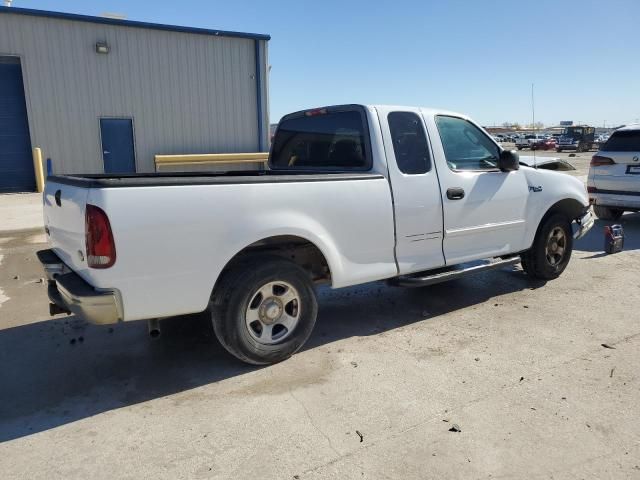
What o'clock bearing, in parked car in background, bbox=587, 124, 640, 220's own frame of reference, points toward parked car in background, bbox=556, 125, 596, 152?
parked car in background, bbox=556, 125, 596, 152 is roughly at 12 o'clock from parked car in background, bbox=587, 124, 640, 220.

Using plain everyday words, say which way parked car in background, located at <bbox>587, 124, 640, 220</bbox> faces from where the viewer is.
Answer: facing away from the viewer

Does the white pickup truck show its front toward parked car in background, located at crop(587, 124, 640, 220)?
yes

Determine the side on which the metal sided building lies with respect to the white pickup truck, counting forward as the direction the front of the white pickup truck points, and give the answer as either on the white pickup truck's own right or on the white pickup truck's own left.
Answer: on the white pickup truck's own left

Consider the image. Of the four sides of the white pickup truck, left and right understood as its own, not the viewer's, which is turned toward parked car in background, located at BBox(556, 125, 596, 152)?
front

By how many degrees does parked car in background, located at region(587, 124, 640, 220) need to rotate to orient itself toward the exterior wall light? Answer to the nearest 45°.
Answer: approximately 90° to its left

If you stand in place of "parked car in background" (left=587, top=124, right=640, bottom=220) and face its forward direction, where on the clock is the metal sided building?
The metal sided building is roughly at 9 o'clock from the parked car in background.

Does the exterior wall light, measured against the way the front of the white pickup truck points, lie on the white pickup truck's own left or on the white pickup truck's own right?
on the white pickup truck's own left

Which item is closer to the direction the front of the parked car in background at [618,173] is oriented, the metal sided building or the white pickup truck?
the metal sided building

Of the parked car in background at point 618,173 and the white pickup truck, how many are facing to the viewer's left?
0

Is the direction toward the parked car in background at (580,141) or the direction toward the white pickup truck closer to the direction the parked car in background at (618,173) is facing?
the parked car in background

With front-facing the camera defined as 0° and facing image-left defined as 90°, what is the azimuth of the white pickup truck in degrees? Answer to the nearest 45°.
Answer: approximately 225°
